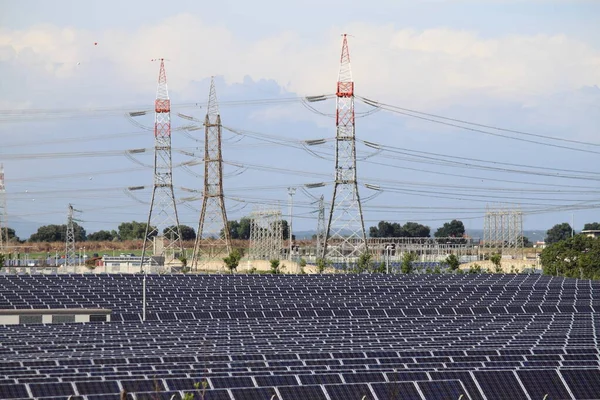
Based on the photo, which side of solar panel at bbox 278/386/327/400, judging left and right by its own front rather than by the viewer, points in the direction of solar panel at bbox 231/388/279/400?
right

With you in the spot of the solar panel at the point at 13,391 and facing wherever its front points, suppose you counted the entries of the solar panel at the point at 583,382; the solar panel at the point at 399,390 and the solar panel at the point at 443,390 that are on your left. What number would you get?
3

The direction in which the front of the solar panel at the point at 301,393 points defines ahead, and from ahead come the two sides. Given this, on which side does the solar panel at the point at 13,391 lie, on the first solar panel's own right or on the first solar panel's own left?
on the first solar panel's own right

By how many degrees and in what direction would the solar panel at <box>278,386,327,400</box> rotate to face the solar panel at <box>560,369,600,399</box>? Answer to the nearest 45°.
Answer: approximately 90° to its left

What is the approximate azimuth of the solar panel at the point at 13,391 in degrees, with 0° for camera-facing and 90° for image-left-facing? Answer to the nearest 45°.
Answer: approximately 0°

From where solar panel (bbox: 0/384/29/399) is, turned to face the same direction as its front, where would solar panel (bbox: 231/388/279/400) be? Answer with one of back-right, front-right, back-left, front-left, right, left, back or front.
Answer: left

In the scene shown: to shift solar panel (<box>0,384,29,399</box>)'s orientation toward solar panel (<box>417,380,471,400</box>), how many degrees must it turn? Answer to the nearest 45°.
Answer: approximately 90° to its left

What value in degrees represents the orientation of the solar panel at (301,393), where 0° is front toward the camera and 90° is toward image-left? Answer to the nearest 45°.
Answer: approximately 0°

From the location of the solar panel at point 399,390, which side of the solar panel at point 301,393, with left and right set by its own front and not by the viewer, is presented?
left

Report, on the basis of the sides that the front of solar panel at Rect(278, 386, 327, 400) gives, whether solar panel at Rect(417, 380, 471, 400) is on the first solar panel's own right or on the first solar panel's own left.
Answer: on the first solar panel's own left

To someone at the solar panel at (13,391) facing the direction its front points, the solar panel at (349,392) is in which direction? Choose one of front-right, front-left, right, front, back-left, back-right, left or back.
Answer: left

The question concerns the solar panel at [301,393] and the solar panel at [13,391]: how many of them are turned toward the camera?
2
